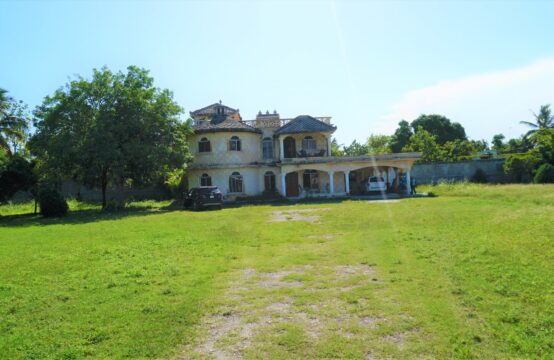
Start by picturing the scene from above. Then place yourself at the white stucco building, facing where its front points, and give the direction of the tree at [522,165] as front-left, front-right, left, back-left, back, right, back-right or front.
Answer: left

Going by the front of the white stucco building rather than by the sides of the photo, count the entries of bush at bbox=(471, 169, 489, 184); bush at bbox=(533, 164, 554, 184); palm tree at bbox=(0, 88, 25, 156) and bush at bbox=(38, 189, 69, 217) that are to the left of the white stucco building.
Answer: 2

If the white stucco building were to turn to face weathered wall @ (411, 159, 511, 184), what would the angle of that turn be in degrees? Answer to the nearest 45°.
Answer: approximately 90° to its left

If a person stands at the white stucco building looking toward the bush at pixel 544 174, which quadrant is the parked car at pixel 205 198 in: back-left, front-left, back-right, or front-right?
back-right

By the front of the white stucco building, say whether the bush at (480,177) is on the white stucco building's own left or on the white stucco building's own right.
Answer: on the white stucco building's own left

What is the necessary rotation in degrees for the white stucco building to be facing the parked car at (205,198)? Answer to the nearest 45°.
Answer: approximately 45° to its right

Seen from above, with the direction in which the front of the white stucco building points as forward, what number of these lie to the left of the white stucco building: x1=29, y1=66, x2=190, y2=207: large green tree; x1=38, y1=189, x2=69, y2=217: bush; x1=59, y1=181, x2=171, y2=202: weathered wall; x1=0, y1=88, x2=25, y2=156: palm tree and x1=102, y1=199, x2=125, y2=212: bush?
0

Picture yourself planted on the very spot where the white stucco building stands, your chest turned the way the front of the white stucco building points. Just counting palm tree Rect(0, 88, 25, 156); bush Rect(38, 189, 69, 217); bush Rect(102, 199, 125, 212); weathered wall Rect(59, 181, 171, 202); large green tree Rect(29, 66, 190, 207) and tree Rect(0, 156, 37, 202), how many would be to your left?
0

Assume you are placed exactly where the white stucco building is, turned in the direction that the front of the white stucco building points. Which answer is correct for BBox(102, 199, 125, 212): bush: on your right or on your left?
on your right

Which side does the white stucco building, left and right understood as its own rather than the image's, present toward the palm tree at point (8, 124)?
right

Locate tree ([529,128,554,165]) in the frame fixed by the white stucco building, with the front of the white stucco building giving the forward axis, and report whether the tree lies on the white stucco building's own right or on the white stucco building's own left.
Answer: on the white stucco building's own left

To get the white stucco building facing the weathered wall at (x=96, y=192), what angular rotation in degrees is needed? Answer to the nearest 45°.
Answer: approximately 90° to its right

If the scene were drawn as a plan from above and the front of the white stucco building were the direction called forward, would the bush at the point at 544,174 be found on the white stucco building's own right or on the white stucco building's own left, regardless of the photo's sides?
on the white stucco building's own left

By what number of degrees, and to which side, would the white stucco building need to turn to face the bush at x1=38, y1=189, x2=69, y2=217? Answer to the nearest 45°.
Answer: approximately 45° to its right
